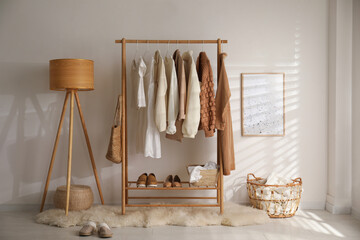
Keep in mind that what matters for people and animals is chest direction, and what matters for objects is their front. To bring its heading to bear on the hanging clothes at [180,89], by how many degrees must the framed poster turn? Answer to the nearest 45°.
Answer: approximately 45° to its right

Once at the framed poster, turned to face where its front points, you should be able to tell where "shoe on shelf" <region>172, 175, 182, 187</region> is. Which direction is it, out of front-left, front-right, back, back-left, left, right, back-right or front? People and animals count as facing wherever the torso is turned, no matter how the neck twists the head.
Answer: front-right

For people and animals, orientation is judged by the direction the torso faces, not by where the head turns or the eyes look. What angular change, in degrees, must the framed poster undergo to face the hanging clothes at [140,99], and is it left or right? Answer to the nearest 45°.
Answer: approximately 45° to its right

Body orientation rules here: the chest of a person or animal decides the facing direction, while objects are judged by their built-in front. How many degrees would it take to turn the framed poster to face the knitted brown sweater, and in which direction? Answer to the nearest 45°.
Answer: approximately 45° to its right

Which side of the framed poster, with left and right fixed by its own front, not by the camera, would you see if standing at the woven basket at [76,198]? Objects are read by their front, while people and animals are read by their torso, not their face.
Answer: right

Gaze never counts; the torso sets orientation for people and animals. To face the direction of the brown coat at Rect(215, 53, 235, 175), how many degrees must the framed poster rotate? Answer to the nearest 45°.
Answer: approximately 45° to its right

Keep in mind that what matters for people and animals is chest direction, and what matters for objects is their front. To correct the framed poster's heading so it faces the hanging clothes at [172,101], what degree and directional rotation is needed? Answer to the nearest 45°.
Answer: approximately 45° to its right

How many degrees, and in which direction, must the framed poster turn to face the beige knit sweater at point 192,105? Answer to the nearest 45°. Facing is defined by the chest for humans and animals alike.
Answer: approximately 45° to its right

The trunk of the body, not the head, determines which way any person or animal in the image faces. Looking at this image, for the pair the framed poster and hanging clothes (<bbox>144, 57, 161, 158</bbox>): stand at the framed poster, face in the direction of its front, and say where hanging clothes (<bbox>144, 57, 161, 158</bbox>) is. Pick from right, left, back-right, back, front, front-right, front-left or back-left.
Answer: front-right

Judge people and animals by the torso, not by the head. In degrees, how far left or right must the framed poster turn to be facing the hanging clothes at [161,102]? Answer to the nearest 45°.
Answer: approximately 45° to its right

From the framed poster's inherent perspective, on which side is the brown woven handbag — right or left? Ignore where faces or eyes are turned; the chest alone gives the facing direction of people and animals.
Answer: on its right

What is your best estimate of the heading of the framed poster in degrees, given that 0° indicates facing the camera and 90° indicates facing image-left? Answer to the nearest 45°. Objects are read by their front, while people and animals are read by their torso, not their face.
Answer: approximately 0°
